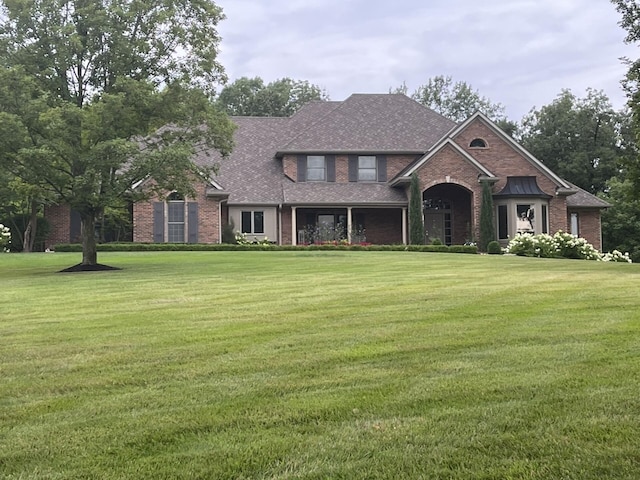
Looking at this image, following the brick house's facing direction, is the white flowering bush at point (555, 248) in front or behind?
in front

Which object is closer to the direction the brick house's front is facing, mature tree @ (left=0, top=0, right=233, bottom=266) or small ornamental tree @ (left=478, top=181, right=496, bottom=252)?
the mature tree

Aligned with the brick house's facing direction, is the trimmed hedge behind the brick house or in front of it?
in front

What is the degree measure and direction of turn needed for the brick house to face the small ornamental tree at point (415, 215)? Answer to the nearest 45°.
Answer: approximately 45° to its left

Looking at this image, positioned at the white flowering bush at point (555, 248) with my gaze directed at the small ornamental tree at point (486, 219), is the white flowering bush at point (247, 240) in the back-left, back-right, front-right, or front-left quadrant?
front-left

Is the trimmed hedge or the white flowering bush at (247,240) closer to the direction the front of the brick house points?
the trimmed hedge

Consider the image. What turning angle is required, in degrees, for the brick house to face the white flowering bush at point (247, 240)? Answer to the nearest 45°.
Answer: approximately 90° to its right

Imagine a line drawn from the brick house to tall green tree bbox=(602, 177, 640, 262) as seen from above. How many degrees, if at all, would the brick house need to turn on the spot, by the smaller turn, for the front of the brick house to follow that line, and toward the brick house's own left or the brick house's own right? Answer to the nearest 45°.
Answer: approximately 135° to the brick house's own left

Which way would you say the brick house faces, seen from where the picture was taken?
facing the viewer

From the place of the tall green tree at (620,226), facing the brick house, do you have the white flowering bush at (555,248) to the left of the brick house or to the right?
left

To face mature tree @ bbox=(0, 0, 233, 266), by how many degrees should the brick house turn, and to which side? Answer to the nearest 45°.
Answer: approximately 45° to its right

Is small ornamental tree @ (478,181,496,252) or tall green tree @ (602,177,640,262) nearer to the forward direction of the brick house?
the small ornamental tree
